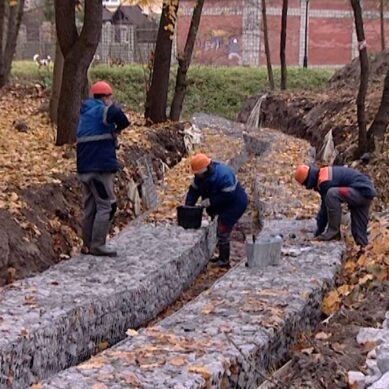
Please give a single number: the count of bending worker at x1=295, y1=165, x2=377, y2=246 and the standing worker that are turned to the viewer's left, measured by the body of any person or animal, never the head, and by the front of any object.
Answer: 1

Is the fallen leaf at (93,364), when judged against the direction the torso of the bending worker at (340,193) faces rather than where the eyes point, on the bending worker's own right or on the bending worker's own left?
on the bending worker's own left

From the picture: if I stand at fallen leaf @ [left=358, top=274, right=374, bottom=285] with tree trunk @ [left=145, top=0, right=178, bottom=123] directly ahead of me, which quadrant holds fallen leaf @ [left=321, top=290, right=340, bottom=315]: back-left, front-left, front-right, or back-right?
back-left

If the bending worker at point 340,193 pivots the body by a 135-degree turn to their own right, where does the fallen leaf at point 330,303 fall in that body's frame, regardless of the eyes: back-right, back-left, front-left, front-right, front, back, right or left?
back-right

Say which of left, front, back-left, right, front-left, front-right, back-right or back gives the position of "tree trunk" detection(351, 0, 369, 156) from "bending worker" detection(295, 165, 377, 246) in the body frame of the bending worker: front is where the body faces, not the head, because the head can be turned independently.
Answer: right

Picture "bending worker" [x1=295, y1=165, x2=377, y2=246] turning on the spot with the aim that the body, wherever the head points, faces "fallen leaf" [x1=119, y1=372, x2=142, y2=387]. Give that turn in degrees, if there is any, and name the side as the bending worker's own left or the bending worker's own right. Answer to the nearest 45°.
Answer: approximately 90° to the bending worker's own left

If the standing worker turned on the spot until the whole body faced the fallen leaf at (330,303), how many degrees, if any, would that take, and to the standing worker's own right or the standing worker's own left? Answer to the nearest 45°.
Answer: approximately 90° to the standing worker's own right

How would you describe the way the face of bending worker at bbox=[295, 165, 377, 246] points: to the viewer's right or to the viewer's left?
to the viewer's left

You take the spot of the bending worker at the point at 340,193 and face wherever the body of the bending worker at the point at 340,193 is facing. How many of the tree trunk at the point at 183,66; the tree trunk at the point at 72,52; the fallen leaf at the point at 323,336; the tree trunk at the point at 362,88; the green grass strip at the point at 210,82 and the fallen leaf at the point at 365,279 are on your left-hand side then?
2

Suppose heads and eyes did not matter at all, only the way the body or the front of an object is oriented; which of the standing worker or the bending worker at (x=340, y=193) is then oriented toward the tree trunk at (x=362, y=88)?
the standing worker

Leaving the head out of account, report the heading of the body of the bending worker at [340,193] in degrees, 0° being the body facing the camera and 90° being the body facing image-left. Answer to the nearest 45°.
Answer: approximately 90°
